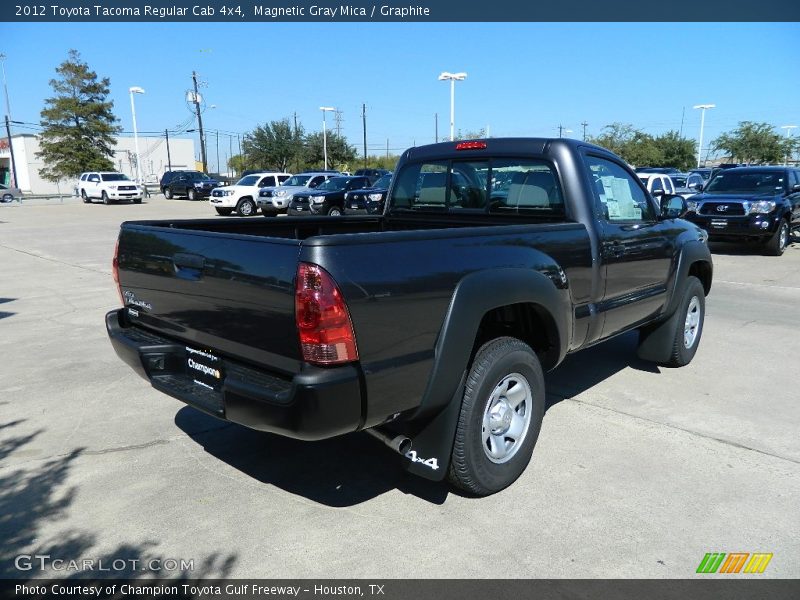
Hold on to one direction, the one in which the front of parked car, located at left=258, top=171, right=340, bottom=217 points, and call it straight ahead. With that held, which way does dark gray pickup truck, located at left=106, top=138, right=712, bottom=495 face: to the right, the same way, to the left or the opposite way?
the opposite way

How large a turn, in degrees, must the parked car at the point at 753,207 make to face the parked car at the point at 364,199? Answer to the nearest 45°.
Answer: approximately 45° to its right

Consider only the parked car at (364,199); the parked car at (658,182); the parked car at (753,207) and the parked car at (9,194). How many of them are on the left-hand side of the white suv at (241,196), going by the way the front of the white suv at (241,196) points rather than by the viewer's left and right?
3

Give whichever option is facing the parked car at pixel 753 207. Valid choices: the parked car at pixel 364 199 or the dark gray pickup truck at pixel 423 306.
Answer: the dark gray pickup truck

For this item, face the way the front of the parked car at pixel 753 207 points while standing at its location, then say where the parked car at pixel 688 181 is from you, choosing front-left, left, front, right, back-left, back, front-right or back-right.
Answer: back-right

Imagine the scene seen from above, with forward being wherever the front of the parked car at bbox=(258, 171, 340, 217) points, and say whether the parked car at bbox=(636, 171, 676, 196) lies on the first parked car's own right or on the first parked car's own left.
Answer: on the first parked car's own left
